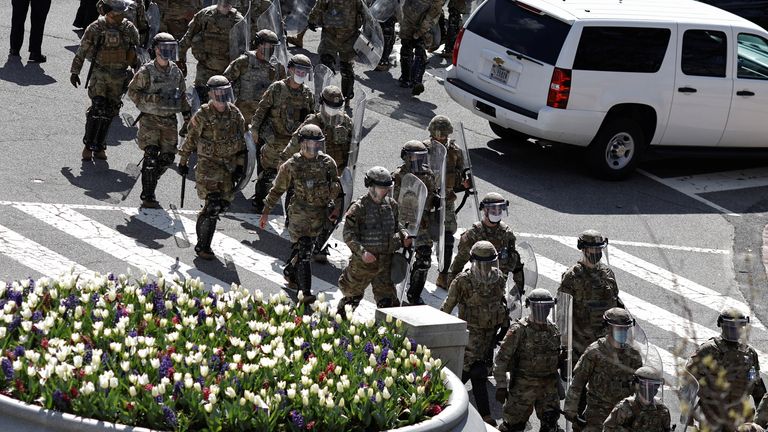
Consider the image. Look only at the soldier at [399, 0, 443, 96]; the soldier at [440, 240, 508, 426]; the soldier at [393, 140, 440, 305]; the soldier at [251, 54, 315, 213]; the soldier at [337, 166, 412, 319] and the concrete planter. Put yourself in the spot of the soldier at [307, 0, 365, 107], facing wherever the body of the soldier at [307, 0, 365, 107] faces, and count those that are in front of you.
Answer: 5

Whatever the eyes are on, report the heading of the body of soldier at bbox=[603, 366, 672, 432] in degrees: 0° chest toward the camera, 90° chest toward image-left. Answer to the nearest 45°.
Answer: approximately 315°

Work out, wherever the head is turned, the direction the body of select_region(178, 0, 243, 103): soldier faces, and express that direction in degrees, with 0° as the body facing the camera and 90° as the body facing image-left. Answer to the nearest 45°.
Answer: approximately 315°

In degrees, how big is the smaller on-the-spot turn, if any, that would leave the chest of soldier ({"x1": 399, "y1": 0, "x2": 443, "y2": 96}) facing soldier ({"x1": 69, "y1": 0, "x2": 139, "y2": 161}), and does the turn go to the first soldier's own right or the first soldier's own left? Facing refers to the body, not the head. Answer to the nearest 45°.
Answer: approximately 45° to the first soldier's own right

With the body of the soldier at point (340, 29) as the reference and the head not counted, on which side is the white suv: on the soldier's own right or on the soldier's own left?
on the soldier's own left

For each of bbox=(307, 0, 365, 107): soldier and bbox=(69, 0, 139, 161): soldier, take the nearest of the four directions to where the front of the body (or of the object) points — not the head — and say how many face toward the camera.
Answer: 2
